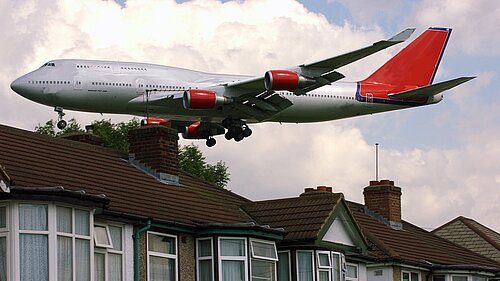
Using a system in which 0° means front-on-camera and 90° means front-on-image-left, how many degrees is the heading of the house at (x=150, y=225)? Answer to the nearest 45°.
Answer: approximately 315°
